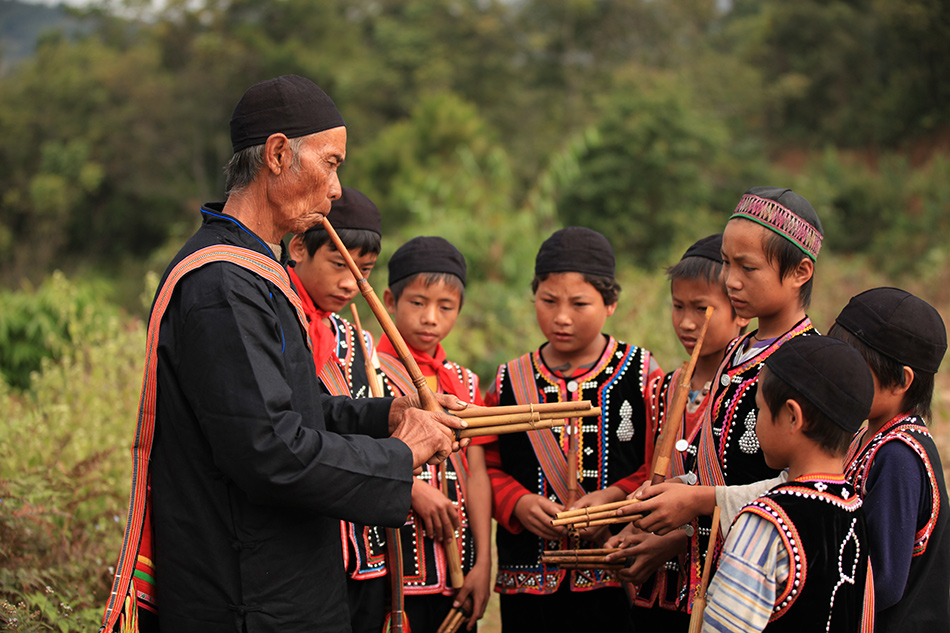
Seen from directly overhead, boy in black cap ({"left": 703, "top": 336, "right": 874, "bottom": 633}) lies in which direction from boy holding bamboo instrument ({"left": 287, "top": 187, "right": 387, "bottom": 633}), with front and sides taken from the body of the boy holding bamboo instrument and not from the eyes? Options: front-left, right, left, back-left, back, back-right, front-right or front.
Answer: front

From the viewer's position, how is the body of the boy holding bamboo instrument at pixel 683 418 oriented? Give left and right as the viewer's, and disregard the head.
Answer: facing the viewer and to the left of the viewer

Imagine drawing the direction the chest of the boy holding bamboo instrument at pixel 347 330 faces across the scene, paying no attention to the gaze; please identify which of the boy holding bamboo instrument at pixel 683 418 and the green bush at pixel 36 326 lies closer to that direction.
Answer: the boy holding bamboo instrument

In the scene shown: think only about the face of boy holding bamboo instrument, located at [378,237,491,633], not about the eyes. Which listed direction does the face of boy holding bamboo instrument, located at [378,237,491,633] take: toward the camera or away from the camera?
toward the camera

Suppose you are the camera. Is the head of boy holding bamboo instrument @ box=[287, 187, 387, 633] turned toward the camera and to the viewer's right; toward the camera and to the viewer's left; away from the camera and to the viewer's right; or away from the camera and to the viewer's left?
toward the camera and to the viewer's right

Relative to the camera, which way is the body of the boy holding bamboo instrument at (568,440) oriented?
toward the camera

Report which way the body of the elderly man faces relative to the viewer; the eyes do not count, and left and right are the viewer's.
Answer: facing to the right of the viewer

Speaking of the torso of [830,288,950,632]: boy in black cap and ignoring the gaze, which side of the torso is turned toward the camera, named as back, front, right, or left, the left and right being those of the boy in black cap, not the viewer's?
left

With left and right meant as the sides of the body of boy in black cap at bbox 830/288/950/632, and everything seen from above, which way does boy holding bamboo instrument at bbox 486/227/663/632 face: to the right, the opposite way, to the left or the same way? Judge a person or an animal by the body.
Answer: to the left

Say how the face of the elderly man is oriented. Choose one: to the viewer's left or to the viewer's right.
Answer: to the viewer's right

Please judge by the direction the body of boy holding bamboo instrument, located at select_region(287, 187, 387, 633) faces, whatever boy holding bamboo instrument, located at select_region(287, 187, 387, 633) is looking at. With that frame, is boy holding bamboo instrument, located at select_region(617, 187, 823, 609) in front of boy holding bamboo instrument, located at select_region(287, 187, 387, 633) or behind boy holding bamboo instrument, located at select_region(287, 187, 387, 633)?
in front

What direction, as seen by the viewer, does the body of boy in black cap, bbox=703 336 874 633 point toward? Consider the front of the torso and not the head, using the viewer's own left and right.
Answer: facing away from the viewer and to the left of the viewer

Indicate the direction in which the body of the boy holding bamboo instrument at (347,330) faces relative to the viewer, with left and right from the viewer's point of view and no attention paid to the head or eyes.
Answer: facing the viewer and to the right of the viewer
